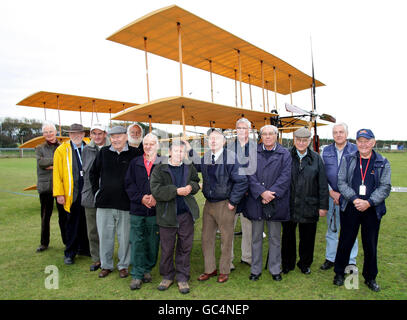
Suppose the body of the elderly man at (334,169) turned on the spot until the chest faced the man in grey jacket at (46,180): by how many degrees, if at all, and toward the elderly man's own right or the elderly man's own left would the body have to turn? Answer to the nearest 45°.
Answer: approximately 90° to the elderly man's own right

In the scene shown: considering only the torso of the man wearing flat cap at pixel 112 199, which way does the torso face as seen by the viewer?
toward the camera

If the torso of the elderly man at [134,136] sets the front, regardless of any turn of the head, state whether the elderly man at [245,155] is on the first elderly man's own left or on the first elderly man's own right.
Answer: on the first elderly man's own left

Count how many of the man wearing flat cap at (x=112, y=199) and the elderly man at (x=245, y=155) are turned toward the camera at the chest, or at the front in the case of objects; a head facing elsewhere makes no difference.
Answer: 2

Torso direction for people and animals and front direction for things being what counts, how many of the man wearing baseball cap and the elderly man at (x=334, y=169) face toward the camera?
2

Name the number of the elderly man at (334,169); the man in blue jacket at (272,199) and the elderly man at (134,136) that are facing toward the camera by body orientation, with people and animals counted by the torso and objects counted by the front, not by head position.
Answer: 3

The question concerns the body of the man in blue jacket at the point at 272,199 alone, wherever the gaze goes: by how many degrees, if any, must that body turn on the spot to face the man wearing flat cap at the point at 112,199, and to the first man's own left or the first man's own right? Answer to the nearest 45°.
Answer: approximately 90° to the first man's own right

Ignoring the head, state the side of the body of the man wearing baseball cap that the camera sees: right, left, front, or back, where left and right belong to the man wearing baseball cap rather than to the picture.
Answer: front

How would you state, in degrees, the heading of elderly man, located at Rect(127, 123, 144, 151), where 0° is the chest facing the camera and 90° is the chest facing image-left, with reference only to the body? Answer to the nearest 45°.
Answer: approximately 0°

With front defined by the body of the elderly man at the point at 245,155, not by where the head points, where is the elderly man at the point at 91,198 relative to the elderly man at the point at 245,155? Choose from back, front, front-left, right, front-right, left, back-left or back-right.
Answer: right
